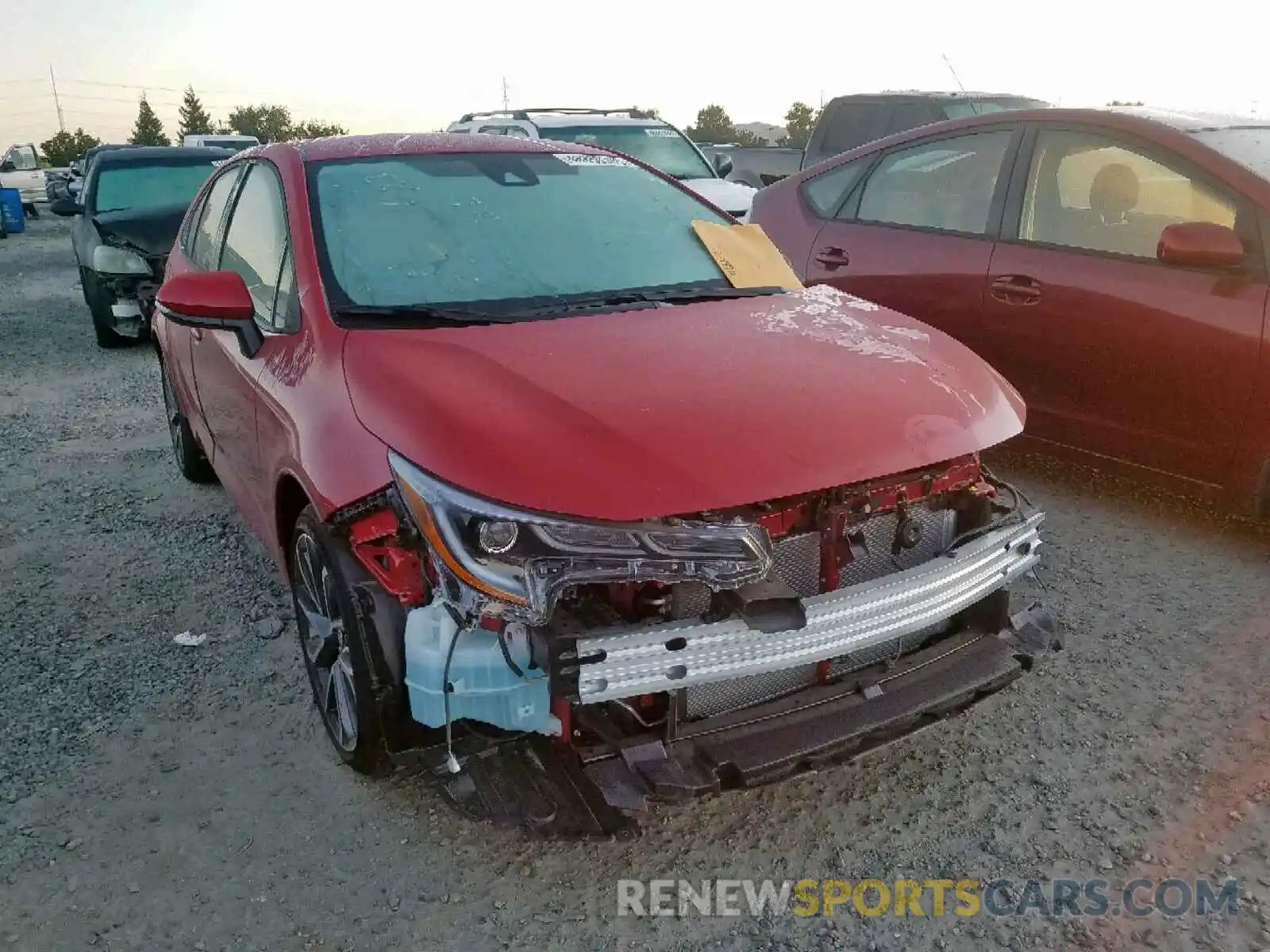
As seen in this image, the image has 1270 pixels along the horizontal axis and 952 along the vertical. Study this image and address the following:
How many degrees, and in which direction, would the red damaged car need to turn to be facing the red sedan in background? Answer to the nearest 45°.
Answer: approximately 90° to its left

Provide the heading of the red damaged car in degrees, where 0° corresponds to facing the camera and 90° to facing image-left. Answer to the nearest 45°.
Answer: approximately 315°

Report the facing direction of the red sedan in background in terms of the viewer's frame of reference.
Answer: facing the viewer and to the right of the viewer

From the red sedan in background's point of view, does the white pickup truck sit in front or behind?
behind

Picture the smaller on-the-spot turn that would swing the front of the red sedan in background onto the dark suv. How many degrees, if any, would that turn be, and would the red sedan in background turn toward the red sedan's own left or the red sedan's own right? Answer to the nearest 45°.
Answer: approximately 135° to the red sedan's own left

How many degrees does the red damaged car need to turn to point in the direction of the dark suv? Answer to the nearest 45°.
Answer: approximately 135° to its left

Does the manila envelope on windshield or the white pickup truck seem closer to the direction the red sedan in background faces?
the manila envelope on windshield

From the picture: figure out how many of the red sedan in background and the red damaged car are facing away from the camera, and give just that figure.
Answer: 0
